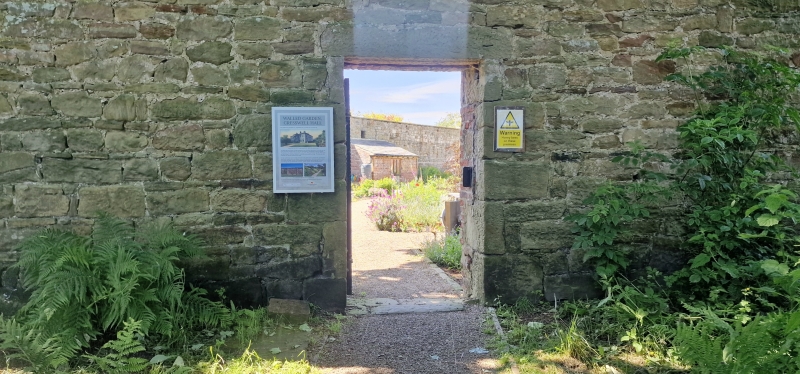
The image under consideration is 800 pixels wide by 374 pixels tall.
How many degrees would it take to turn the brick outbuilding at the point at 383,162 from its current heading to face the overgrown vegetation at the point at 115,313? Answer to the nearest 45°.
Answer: approximately 45° to its right

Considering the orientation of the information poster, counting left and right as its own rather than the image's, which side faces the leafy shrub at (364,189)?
back

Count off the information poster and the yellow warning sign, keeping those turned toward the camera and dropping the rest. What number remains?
2

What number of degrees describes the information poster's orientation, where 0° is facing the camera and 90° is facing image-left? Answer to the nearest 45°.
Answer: approximately 0°

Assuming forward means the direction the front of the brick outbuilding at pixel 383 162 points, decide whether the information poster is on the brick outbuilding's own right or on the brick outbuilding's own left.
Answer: on the brick outbuilding's own right

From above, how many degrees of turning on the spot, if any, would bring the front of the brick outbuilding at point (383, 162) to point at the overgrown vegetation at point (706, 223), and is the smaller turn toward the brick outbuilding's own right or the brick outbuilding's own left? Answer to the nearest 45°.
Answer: approximately 45° to the brick outbuilding's own right

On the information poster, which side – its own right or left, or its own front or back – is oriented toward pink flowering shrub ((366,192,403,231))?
back

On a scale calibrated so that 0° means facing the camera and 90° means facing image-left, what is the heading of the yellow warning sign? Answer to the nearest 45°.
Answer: approximately 0°

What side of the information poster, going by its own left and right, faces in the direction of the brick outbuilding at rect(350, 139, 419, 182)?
back

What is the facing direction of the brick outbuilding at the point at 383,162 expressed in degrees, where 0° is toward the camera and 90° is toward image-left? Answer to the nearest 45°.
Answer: approximately 315°
